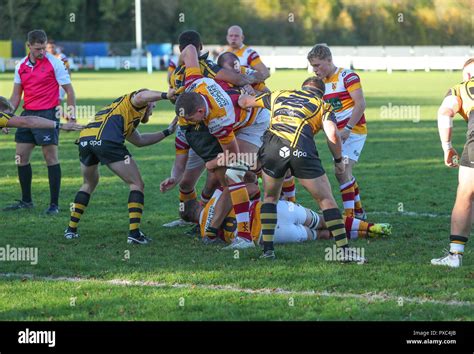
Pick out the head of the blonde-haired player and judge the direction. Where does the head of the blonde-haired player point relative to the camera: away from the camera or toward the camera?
toward the camera

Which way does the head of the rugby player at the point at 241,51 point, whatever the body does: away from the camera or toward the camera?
toward the camera

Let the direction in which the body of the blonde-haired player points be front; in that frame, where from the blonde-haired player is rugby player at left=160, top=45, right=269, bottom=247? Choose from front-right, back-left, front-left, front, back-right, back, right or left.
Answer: front

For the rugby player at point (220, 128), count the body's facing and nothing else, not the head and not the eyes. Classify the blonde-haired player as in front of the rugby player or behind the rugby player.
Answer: behind

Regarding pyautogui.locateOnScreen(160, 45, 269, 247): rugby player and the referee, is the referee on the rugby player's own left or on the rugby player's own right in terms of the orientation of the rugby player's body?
on the rugby player's own right

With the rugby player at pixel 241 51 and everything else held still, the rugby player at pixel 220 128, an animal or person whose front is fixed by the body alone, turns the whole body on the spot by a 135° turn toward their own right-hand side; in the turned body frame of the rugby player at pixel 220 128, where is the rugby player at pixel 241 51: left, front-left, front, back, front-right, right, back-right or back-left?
front

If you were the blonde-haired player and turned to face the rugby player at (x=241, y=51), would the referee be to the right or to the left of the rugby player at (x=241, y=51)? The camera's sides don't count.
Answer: left

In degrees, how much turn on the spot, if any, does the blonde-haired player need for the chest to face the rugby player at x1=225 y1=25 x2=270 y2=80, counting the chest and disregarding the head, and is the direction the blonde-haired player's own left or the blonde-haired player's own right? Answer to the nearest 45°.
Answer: approximately 90° to the blonde-haired player's own right

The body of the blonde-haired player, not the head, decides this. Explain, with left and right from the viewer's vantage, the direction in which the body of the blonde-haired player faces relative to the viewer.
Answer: facing the viewer and to the left of the viewer

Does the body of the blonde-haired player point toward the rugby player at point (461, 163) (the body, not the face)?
no

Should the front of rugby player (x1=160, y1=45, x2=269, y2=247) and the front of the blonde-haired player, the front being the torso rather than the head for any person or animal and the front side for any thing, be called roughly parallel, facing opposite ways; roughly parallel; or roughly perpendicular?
roughly parallel

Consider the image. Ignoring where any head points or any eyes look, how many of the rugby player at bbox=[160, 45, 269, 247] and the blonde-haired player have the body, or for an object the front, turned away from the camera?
0

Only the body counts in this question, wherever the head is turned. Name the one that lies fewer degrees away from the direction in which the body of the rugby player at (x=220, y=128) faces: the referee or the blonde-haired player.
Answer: the referee

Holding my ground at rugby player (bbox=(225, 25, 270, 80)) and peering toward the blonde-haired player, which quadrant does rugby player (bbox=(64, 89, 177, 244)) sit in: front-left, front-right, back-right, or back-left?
front-right

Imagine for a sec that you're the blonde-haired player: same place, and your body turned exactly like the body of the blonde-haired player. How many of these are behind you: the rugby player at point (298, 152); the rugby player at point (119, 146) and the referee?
0
